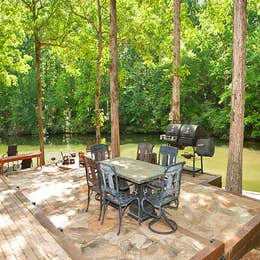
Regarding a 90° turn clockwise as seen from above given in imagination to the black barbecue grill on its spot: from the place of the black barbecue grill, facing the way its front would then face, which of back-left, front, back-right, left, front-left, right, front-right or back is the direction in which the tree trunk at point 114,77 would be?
front-left

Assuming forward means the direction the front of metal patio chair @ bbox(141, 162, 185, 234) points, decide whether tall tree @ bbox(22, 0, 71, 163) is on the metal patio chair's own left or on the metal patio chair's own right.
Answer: on the metal patio chair's own right

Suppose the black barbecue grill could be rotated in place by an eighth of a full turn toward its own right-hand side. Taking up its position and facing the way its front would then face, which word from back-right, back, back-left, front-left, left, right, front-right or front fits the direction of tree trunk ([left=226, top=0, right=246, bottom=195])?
back-left

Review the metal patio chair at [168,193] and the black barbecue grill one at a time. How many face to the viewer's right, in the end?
0
